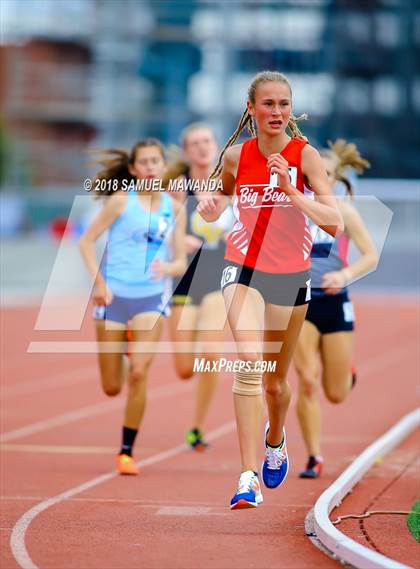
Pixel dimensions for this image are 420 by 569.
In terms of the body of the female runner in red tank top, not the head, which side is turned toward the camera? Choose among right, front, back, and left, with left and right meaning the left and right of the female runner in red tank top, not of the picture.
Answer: front

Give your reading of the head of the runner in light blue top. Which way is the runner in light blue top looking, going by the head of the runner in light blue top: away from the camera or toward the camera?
toward the camera

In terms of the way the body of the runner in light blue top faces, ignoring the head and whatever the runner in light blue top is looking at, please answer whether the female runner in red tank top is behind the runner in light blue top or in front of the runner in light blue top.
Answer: in front

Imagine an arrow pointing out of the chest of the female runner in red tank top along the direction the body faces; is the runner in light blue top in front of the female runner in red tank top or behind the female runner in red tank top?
behind

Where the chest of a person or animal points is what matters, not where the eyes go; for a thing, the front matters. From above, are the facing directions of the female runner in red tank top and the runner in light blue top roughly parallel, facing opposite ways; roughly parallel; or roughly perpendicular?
roughly parallel

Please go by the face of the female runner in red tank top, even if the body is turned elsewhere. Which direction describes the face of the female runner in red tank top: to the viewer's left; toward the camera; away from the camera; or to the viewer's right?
toward the camera

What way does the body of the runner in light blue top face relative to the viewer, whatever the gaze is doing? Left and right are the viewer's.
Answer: facing the viewer

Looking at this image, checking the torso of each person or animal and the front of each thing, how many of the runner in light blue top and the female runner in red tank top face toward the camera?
2
